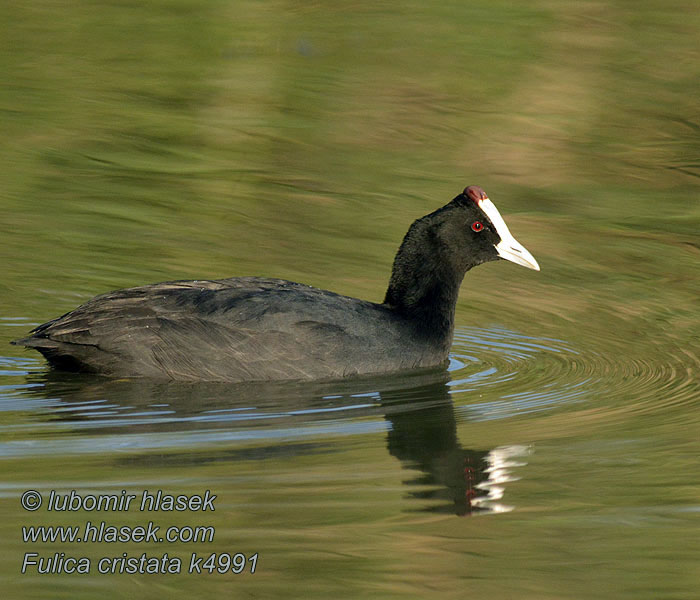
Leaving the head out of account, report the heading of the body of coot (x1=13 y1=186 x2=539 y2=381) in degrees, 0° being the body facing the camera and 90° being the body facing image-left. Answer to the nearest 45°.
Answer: approximately 270°
